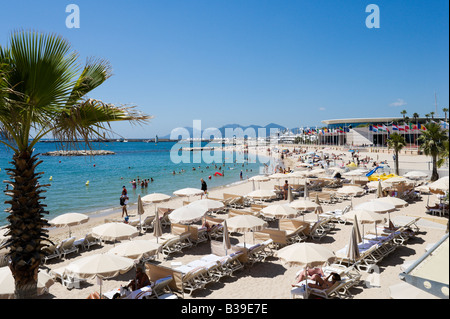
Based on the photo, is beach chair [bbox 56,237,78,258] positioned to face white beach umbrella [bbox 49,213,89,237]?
no

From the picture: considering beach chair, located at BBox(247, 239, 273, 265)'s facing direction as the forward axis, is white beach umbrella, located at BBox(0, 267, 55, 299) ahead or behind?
ahead

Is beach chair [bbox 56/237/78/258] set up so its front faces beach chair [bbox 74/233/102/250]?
no

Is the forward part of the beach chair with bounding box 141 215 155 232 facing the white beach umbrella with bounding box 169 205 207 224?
no

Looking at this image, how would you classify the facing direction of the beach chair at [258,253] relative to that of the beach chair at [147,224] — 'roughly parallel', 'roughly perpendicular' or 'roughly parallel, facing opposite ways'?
roughly parallel

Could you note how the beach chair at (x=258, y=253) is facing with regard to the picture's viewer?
facing the viewer and to the left of the viewer

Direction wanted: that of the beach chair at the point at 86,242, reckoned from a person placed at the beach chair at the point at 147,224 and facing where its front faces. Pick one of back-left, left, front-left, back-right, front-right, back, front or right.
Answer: front

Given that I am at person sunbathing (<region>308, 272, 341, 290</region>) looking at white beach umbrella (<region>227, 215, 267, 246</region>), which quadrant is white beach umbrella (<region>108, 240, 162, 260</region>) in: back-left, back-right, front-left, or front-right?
front-left

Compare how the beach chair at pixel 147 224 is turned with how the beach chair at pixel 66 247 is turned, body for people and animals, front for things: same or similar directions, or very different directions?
same or similar directions

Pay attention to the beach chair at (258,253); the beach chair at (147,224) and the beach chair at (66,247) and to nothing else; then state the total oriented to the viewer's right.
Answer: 0

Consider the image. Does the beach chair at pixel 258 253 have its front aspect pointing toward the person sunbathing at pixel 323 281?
no

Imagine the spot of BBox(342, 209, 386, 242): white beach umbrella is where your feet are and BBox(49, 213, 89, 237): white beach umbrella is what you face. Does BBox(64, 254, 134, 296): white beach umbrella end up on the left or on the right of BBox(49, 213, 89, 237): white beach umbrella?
left

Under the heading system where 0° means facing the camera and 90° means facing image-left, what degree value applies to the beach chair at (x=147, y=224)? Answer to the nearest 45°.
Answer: approximately 45°
